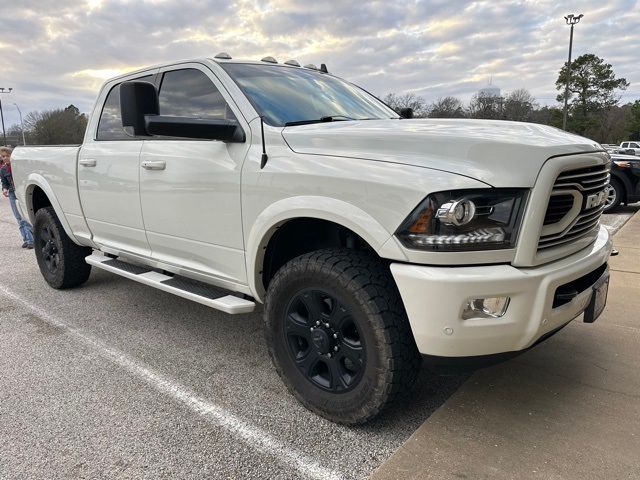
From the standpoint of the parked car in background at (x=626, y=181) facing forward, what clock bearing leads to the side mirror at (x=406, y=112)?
The side mirror is roughly at 2 o'clock from the parked car in background.

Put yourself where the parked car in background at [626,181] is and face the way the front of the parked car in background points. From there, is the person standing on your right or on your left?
on your right

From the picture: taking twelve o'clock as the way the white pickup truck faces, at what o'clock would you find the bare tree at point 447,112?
The bare tree is roughly at 8 o'clock from the white pickup truck.

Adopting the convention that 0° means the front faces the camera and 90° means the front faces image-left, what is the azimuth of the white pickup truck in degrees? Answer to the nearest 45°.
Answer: approximately 315°

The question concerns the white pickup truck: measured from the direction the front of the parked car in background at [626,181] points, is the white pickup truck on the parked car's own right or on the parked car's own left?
on the parked car's own right

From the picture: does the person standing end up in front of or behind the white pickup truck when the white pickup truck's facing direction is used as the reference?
behind

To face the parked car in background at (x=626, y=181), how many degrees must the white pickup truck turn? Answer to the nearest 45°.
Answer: approximately 90° to its left
